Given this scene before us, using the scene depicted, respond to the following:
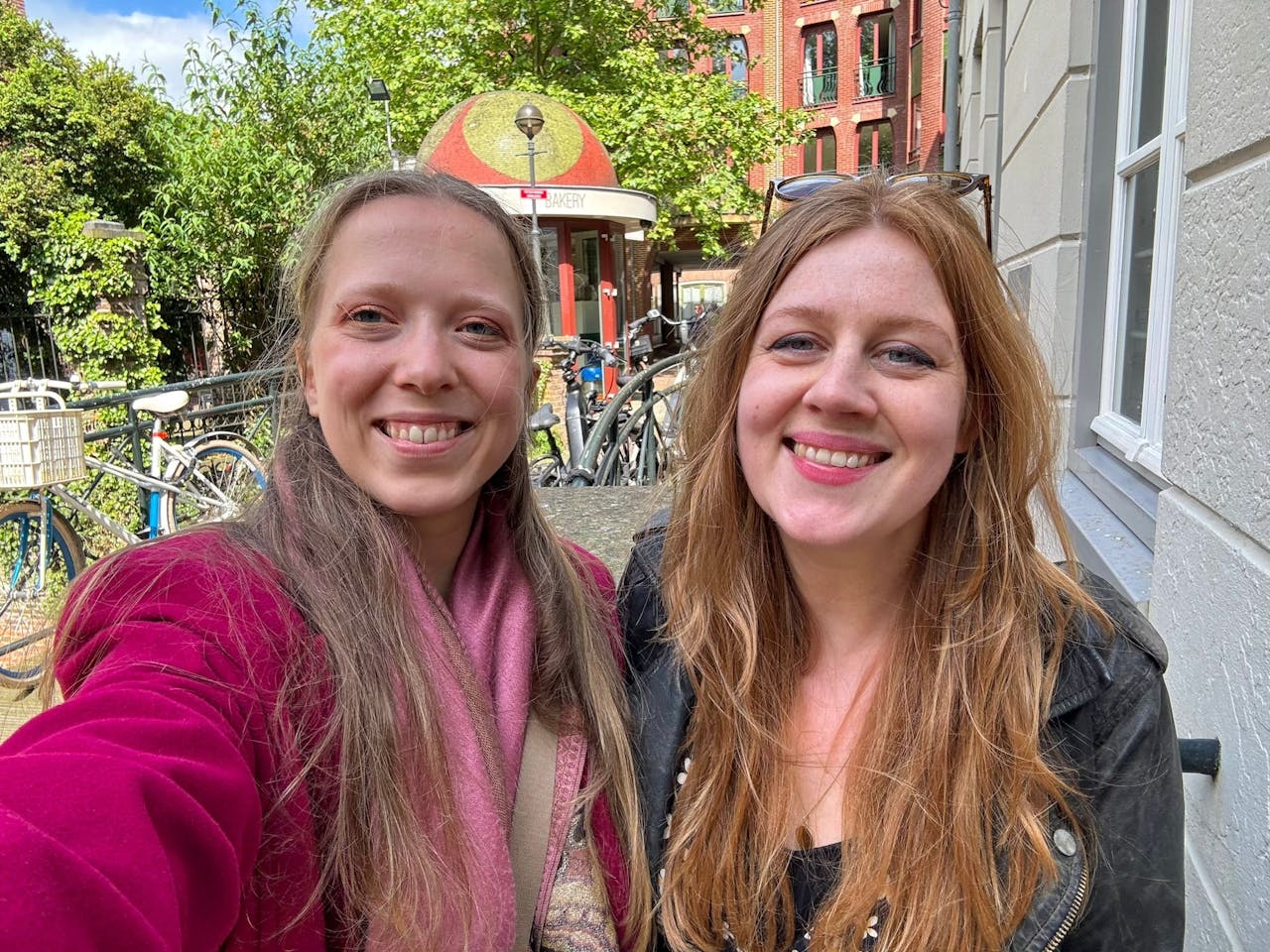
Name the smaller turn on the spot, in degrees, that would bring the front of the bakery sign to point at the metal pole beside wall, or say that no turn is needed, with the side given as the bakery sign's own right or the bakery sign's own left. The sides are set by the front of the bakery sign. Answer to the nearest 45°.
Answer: approximately 45° to the bakery sign's own left

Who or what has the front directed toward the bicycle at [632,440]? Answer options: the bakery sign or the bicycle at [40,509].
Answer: the bakery sign

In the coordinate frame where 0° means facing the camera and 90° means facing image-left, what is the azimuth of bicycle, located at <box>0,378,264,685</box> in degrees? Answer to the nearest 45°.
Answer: approximately 45°

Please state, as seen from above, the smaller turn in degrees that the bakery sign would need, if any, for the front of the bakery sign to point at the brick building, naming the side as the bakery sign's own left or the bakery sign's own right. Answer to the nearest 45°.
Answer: approximately 135° to the bakery sign's own left

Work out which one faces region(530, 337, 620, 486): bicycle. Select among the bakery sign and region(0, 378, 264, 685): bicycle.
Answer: the bakery sign

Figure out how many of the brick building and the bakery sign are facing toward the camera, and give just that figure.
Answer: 2

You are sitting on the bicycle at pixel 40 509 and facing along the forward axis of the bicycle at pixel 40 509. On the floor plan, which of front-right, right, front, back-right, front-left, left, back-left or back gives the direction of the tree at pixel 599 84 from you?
back

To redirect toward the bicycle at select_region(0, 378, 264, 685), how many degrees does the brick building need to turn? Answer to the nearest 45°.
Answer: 0° — it already faces it

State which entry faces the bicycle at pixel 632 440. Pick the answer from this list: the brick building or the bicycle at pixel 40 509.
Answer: the brick building

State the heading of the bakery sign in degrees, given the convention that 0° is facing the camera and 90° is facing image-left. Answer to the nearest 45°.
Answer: approximately 0°

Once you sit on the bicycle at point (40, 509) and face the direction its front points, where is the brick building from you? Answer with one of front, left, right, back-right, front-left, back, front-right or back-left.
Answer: back

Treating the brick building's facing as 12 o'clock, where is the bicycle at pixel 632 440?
The bicycle is roughly at 12 o'clock from the brick building.
